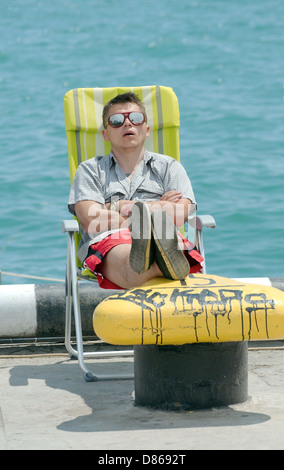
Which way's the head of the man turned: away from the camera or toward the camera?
toward the camera

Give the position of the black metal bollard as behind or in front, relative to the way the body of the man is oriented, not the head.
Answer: in front

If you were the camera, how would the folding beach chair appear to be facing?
facing the viewer

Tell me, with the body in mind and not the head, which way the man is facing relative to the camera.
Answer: toward the camera
